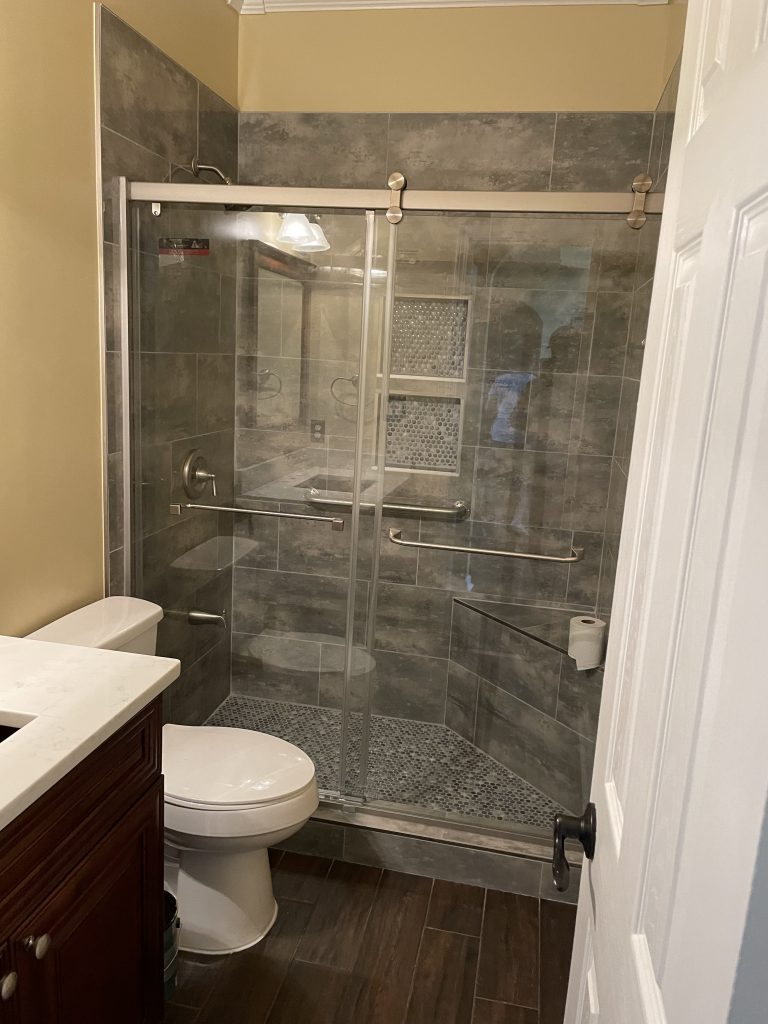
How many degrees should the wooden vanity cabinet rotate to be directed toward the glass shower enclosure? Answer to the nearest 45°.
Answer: approximately 90° to its left

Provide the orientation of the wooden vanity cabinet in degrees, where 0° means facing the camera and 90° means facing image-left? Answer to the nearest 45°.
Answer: approximately 315°

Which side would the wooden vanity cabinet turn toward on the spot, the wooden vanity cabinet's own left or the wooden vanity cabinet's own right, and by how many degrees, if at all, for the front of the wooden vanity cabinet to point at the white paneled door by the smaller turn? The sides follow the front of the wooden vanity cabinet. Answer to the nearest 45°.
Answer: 0° — it already faces it

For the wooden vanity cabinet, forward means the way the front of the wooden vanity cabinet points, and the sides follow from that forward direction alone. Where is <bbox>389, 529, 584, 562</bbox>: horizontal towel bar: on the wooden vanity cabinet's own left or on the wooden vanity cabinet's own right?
on the wooden vanity cabinet's own left

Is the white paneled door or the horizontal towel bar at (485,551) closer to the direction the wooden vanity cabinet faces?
the white paneled door

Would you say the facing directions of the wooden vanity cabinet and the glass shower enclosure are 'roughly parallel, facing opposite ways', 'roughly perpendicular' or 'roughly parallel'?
roughly perpendicular
